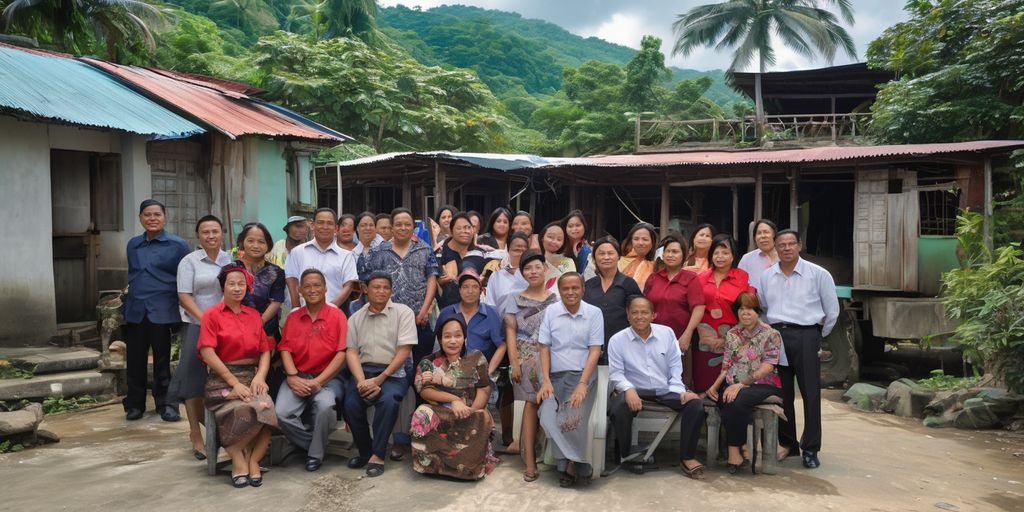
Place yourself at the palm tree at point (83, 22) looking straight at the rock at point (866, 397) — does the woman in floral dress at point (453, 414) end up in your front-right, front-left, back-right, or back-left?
front-right

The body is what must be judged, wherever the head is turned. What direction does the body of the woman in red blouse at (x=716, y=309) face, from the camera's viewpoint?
toward the camera

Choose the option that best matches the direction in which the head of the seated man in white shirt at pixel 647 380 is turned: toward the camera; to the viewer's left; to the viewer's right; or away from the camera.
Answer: toward the camera

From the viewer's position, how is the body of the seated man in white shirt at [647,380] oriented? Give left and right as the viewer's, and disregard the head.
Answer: facing the viewer

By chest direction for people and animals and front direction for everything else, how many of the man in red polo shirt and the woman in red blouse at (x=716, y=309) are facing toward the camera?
2

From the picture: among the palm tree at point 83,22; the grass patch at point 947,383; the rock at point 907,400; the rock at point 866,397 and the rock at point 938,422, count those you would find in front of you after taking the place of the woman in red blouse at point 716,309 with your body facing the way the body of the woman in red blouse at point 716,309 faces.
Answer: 0

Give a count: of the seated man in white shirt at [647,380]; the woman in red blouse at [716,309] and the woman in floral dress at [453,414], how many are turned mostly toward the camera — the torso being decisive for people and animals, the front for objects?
3

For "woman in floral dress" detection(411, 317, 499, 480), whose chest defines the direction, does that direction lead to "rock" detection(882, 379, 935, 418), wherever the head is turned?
no

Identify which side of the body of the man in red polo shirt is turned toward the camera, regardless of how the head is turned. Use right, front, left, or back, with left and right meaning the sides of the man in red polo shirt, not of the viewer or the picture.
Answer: front

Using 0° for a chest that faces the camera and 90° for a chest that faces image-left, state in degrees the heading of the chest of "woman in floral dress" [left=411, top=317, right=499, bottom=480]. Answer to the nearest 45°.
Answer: approximately 0°

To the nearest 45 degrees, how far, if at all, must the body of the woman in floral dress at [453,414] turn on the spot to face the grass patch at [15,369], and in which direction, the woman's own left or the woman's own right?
approximately 135° to the woman's own right

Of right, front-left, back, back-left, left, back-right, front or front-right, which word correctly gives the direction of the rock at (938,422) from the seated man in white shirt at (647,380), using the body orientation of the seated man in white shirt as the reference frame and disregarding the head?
back-left

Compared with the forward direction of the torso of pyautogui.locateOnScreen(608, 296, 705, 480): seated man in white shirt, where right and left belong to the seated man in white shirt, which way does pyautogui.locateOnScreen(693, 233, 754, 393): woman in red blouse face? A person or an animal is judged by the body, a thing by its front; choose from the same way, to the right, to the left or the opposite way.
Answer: the same way

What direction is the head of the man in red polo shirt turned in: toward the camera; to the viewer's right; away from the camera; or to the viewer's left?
toward the camera

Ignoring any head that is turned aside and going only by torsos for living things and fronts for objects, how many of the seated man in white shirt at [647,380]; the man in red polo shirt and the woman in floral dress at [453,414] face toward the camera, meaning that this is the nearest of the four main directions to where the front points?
3

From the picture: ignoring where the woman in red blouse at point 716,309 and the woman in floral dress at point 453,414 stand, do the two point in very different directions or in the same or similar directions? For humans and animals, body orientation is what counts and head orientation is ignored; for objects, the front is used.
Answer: same or similar directions

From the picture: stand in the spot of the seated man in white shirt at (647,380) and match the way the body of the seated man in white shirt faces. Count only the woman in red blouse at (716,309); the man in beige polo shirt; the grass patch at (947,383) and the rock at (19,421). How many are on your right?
2

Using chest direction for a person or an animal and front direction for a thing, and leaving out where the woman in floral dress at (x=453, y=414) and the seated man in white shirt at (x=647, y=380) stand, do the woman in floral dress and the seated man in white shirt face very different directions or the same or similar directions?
same or similar directions
